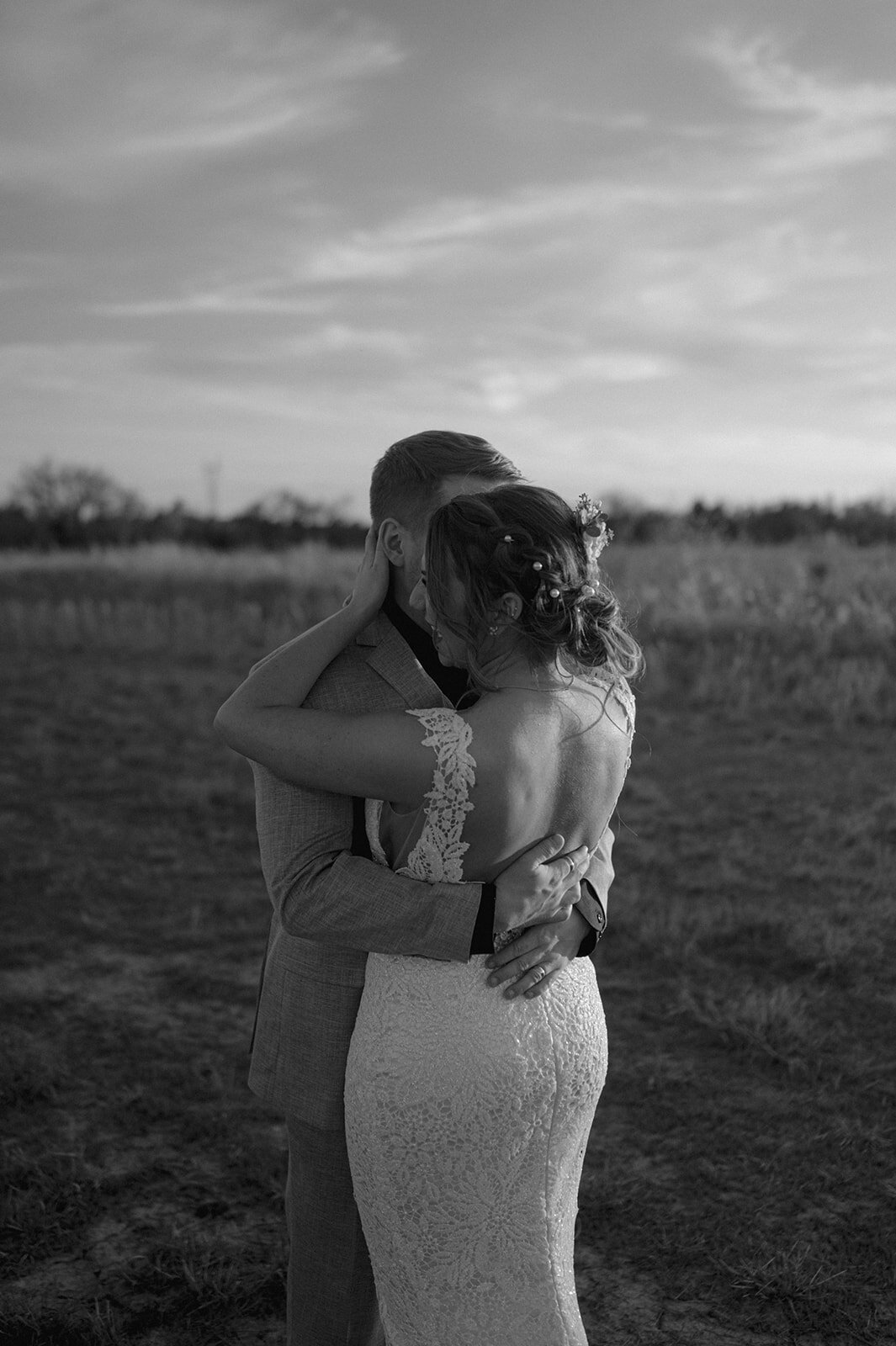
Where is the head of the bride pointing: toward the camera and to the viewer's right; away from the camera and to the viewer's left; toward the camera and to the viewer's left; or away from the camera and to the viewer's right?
away from the camera and to the viewer's left

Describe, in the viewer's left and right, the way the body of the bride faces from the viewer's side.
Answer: facing away from the viewer and to the left of the viewer
